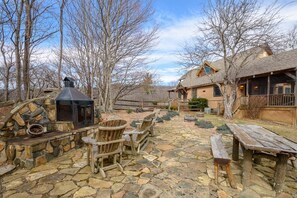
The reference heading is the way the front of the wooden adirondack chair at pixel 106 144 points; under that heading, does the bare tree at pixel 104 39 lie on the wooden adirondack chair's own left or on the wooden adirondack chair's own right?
on the wooden adirondack chair's own right

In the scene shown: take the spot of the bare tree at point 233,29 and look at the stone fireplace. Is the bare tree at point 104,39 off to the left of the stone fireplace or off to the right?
right

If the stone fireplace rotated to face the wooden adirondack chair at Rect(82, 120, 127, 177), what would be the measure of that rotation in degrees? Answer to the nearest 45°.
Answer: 0° — it already faces it

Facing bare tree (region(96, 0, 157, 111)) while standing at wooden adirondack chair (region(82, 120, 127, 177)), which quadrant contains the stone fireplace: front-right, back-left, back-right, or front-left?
front-left

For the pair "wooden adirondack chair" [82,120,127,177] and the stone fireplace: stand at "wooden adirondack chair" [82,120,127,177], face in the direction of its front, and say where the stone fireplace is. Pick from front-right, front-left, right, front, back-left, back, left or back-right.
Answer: front

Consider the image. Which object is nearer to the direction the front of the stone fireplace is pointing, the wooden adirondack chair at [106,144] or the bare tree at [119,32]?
the wooden adirondack chair

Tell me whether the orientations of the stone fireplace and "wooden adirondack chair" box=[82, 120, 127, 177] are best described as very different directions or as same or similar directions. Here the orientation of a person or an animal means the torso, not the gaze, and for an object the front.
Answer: very different directions

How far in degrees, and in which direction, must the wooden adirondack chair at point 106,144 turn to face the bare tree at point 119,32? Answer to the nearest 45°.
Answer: approximately 45° to its right

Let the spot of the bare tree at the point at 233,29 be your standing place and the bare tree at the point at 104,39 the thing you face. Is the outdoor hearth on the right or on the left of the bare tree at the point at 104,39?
left

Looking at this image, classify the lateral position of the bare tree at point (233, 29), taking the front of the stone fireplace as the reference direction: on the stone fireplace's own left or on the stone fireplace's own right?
on the stone fireplace's own left

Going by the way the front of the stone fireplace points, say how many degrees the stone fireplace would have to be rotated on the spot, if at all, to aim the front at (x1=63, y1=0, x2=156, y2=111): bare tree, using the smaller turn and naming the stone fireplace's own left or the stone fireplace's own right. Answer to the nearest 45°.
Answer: approximately 90° to the stone fireplace's own left

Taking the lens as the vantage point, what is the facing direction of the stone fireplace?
facing the viewer and to the right of the viewer

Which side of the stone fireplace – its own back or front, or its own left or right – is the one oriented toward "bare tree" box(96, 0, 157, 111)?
left

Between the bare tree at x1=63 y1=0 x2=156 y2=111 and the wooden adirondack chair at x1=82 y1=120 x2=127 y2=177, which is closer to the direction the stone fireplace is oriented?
the wooden adirondack chair

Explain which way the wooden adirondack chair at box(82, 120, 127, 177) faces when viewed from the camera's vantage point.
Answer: facing away from the viewer and to the left of the viewer

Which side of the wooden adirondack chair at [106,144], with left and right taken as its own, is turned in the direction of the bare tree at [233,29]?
right
